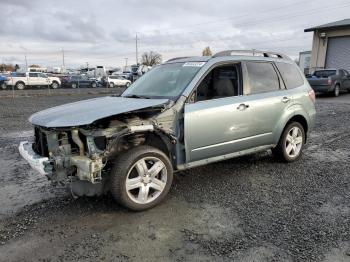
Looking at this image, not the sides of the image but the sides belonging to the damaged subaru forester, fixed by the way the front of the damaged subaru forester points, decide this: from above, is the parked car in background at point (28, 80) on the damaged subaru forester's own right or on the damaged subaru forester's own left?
on the damaged subaru forester's own right

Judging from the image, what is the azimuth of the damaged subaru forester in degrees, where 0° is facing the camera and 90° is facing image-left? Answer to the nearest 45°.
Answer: approximately 45°
